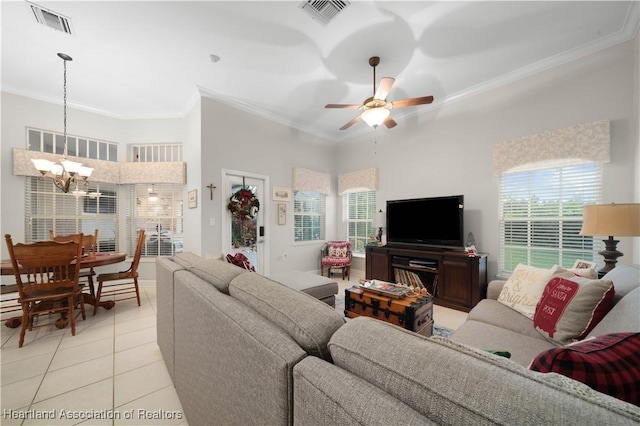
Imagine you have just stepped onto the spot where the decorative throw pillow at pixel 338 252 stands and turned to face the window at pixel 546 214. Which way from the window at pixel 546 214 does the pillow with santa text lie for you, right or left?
right

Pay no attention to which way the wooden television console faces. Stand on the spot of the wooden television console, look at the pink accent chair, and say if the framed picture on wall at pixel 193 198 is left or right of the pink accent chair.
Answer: left

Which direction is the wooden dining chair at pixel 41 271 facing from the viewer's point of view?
away from the camera

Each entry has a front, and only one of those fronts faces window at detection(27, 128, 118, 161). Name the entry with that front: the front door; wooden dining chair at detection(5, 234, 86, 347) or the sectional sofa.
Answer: the wooden dining chair

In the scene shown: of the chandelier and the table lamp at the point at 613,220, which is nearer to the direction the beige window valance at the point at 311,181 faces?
the table lamp

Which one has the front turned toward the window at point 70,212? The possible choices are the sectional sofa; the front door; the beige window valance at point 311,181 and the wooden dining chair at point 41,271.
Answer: the wooden dining chair

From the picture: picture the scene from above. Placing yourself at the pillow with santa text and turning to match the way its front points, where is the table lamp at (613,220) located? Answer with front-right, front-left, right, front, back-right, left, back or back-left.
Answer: back-right

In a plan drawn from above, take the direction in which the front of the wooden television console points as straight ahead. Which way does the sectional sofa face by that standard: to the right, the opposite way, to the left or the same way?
the opposite way

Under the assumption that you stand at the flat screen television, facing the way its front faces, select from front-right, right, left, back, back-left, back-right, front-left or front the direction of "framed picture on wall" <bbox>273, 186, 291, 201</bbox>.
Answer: front-right

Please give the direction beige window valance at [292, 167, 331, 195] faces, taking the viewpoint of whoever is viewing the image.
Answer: facing the viewer and to the right of the viewer

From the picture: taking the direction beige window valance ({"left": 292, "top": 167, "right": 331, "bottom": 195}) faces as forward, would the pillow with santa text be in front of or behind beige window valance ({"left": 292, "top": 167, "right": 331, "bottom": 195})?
in front

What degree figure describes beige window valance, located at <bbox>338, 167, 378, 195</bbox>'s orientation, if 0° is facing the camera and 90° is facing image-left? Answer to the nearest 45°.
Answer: approximately 45°

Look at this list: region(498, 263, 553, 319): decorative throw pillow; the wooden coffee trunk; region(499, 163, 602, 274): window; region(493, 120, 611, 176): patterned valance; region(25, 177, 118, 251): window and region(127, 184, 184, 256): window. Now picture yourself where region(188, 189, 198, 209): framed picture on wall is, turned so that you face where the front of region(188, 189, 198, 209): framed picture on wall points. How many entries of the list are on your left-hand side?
4

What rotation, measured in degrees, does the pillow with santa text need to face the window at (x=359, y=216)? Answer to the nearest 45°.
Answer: approximately 90° to its right

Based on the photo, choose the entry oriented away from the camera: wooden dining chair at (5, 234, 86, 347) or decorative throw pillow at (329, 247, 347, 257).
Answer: the wooden dining chair
